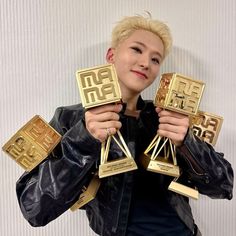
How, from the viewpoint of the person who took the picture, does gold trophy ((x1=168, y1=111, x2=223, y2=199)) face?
facing the viewer
